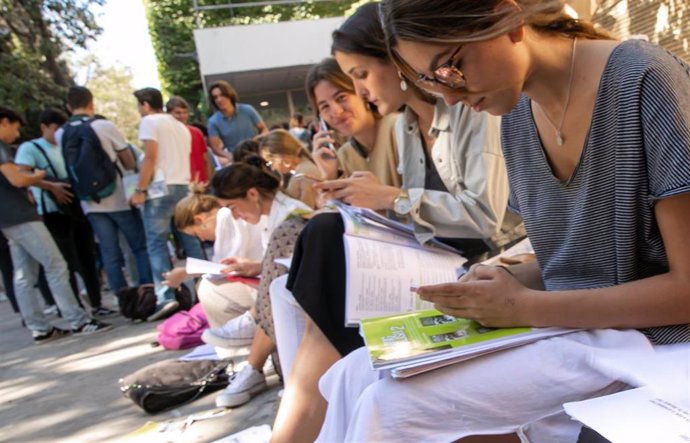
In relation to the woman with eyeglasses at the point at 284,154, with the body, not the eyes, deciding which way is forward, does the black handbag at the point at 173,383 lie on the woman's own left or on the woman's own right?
on the woman's own left

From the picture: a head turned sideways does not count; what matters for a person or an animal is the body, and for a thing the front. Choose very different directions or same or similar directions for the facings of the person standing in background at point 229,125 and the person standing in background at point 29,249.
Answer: very different directions

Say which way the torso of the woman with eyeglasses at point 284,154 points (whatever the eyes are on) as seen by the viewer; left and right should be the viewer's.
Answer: facing to the left of the viewer

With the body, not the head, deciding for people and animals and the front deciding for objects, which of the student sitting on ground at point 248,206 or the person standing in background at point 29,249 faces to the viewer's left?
the student sitting on ground

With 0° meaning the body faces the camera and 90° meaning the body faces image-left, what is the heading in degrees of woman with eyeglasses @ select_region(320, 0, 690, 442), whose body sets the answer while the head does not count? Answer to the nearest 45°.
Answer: approximately 45°

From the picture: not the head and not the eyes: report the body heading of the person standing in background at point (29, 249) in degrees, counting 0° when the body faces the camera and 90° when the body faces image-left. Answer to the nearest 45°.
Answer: approximately 270°

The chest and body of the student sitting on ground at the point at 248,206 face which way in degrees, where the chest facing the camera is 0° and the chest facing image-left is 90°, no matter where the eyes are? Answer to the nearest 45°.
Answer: approximately 90°

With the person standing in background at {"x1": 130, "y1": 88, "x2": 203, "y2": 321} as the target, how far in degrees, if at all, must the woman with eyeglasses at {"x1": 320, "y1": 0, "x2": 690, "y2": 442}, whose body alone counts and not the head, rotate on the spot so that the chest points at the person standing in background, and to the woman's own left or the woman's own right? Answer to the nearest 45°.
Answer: approximately 90° to the woman's own right

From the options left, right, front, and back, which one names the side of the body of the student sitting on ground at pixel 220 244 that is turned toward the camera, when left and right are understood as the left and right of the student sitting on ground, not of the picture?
left

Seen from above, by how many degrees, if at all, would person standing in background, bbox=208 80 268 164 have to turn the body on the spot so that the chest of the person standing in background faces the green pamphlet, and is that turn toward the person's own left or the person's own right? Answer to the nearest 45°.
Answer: approximately 45° to the person's own left

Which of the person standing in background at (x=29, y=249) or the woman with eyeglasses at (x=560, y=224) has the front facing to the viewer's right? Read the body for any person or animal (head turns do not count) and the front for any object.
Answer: the person standing in background

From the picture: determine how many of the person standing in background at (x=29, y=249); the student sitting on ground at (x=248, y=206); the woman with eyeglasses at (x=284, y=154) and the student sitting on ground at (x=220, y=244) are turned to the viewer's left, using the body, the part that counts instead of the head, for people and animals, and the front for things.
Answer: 3
